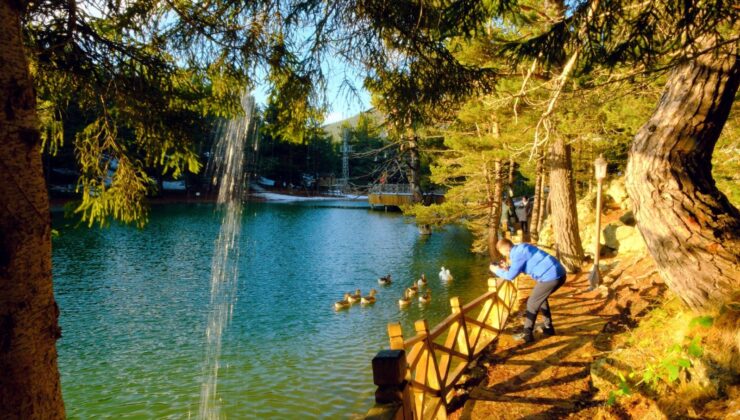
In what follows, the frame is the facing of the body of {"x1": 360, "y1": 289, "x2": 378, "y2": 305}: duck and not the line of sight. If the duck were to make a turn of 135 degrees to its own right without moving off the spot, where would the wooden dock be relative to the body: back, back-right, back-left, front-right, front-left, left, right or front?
back-right

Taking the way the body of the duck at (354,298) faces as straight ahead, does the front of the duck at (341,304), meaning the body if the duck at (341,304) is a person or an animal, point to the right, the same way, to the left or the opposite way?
the same way

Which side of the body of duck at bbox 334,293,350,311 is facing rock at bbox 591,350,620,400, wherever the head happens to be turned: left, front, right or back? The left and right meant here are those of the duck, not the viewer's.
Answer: right

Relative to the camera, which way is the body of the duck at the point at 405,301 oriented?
to the viewer's right

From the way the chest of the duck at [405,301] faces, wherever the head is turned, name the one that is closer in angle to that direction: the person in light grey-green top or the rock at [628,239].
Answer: the rock

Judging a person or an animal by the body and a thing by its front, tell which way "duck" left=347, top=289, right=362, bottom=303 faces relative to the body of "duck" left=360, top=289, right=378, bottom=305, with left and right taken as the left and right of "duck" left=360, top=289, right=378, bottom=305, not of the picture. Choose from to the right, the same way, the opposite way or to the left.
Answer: the same way

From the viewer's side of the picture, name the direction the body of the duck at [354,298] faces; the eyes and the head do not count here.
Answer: to the viewer's right

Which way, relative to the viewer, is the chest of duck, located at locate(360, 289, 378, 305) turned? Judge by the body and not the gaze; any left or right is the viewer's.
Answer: facing to the right of the viewer

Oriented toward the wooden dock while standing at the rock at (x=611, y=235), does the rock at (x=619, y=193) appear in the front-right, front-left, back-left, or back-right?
front-right

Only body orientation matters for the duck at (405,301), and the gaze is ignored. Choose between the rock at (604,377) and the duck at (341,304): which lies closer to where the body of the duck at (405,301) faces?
the rock

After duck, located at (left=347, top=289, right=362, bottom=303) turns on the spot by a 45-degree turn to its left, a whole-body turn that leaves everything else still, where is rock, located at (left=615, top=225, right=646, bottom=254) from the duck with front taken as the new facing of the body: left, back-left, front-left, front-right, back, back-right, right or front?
front-right

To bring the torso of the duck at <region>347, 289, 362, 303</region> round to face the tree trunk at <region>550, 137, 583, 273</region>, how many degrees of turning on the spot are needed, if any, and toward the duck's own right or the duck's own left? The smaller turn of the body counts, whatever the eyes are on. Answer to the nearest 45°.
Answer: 0° — it already faces it

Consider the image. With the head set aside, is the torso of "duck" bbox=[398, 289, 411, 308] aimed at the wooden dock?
no

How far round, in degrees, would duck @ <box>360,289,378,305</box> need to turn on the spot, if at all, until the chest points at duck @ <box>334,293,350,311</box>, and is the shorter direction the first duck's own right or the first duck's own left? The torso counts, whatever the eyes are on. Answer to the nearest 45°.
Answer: approximately 135° to the first duck's own right

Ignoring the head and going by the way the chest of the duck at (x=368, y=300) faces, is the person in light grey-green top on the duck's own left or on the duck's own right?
on the duck's own left

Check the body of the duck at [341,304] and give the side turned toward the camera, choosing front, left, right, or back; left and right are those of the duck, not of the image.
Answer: right

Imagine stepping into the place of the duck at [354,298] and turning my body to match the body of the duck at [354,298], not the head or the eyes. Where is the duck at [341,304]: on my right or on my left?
on my right

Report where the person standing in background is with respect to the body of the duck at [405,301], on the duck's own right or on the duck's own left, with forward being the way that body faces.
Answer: on the duck's own left

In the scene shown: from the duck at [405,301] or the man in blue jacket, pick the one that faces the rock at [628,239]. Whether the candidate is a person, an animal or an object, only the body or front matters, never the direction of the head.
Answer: the duck

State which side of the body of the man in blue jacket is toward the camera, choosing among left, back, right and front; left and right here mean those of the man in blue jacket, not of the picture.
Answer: left
